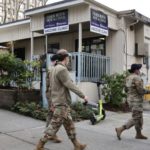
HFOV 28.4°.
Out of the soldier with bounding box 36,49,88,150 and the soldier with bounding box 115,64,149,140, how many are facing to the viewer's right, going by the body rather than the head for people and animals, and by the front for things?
2

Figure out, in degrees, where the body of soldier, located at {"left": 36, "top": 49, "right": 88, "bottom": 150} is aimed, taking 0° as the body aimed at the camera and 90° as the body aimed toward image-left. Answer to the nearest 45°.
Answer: approximately 270°

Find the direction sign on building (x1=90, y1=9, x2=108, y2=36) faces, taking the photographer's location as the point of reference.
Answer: facing the viewer and to the right of the viewer

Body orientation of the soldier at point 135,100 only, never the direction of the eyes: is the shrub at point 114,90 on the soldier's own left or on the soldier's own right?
on the soldier's own left

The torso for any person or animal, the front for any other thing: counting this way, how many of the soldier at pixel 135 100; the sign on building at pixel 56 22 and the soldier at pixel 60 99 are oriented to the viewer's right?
2

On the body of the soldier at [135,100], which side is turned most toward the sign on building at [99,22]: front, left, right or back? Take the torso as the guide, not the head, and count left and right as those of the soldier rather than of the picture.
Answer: left

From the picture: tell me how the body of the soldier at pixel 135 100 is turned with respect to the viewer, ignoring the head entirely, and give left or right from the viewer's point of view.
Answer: facing to the right of the viewer

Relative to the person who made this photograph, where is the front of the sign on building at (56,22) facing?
facing the viewer and to the left of the viewer

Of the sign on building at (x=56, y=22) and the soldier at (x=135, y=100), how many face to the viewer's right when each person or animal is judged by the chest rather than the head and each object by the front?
1

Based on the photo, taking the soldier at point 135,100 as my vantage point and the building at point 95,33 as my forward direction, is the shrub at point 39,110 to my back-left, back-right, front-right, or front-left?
front-left

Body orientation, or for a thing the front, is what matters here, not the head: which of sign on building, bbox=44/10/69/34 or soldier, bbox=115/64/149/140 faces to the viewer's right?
the soldier

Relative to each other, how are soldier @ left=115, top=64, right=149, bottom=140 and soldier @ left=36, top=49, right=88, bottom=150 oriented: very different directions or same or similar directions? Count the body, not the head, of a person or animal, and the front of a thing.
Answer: same or similar directions

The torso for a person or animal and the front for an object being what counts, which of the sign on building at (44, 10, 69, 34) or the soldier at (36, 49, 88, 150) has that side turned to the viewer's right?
the soldier
